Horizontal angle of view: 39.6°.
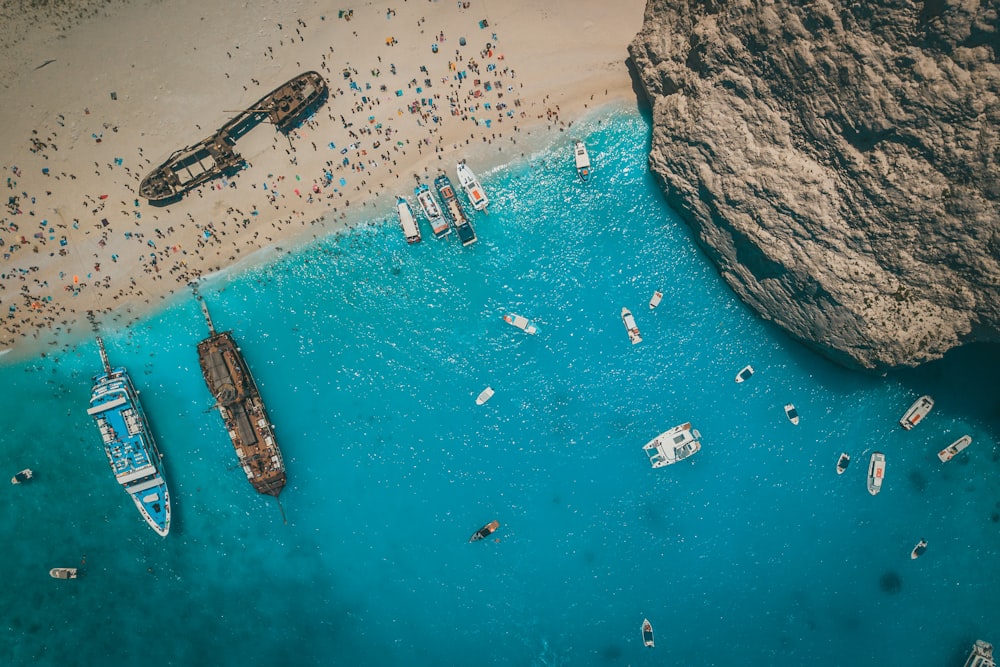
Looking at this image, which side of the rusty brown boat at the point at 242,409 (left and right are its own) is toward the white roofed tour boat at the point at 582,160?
left

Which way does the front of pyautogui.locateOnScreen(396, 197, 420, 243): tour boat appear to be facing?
away from the camera

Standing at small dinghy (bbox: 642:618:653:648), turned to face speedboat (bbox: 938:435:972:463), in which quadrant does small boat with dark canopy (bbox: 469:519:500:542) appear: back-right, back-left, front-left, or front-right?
back-left

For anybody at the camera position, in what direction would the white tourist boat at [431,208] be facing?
facing away from the viewer and to the left of the viewer

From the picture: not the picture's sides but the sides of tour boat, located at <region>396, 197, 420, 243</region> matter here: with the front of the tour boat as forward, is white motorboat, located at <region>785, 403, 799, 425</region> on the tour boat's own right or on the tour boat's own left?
on the tour boat's own right

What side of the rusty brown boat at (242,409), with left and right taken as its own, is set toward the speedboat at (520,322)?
left

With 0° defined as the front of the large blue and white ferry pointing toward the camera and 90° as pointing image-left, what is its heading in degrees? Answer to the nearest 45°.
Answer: approximately 0°

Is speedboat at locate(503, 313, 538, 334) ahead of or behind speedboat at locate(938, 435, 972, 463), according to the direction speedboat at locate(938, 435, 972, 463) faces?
behind
